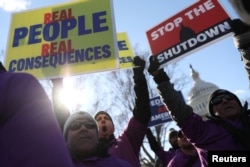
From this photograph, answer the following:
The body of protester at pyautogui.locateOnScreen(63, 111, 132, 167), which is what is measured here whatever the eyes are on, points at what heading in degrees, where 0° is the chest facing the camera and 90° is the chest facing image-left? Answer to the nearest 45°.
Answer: approximately 0°

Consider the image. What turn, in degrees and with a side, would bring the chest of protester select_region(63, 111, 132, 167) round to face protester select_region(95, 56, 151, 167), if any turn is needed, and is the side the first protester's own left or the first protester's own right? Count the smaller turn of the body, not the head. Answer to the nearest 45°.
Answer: approximately 135° to the first protester's own left

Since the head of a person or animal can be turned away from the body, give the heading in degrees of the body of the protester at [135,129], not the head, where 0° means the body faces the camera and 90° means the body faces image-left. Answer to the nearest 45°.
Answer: approximately 45°
